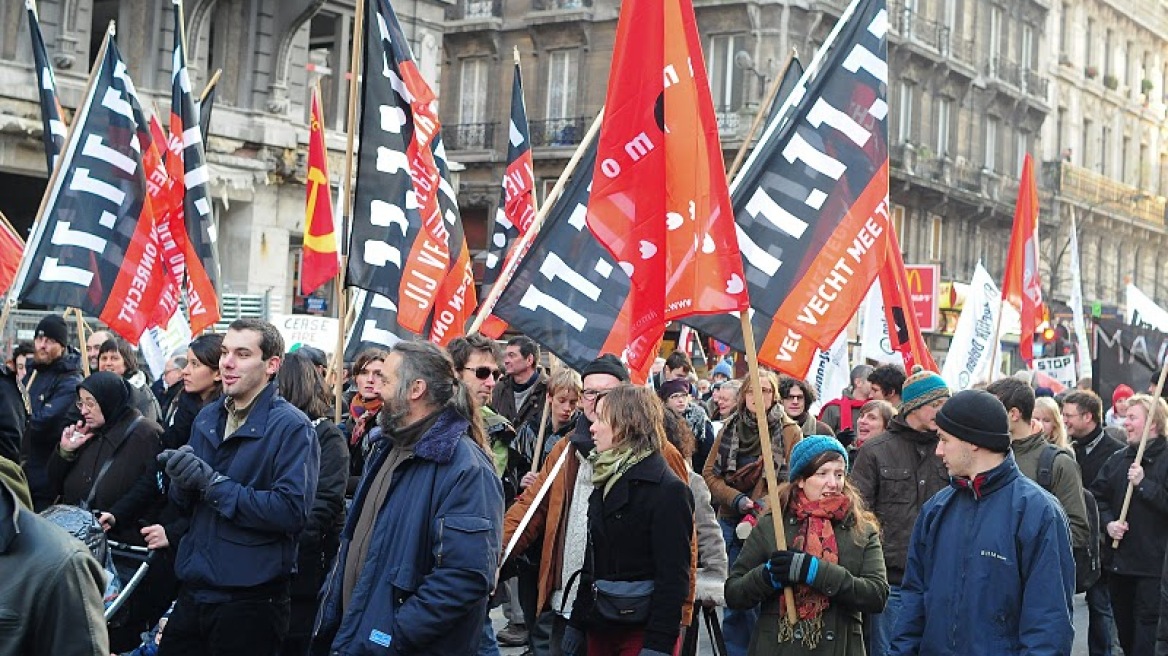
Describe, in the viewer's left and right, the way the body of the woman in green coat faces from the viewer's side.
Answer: facing the viewer

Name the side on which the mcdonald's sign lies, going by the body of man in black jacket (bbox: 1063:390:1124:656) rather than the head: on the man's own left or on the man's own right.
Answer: on the man's own right

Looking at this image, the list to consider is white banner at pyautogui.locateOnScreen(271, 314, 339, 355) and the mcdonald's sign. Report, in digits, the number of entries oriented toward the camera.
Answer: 2

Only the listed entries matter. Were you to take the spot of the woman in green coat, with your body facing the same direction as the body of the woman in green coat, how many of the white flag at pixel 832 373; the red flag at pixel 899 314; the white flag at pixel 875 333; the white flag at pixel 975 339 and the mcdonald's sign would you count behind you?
5

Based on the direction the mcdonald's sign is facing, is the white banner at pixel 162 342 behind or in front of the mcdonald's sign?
in front

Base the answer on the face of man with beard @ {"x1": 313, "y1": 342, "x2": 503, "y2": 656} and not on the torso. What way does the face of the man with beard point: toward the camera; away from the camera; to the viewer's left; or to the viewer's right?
to the viewer's left

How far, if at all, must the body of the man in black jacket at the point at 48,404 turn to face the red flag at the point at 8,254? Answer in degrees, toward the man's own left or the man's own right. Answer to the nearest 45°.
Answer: approximately 135° to the man's own right

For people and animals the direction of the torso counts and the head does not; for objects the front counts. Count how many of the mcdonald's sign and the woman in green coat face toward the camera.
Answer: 2

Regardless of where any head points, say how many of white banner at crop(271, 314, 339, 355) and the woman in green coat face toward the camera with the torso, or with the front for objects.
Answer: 2

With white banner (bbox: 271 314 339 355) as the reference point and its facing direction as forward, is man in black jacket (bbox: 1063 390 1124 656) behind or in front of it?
in front

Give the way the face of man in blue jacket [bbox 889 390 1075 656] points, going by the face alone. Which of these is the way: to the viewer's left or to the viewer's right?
to the viewer's left
